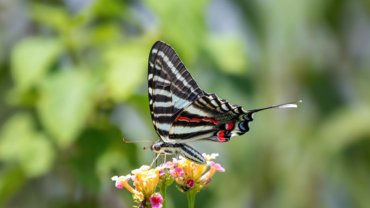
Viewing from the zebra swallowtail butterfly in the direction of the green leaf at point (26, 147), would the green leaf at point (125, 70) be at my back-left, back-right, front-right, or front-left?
front-right

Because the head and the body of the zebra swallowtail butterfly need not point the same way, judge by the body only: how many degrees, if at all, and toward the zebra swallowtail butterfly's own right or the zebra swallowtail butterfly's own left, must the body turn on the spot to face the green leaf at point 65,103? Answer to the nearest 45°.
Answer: approximately 45° to the zebra swallowtail butterfly's own right

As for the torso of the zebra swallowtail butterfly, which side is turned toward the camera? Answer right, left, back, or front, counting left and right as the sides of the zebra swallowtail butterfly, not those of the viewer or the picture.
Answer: left

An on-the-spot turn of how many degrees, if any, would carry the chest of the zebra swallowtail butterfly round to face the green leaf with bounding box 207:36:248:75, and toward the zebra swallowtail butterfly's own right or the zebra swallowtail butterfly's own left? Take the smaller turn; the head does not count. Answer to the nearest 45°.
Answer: approximately 90° to the zebra swallowtail butterfly's own right
